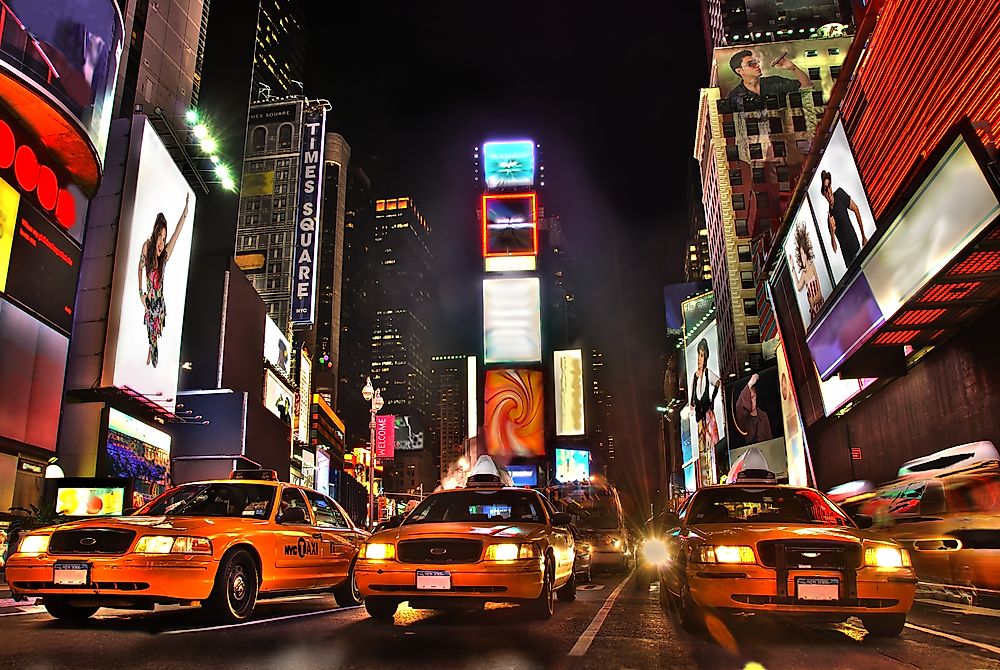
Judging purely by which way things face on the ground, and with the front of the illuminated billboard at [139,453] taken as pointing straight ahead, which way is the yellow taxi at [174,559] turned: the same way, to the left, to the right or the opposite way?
to the right

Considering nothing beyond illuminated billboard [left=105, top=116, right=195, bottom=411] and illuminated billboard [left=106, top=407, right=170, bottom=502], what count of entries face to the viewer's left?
0

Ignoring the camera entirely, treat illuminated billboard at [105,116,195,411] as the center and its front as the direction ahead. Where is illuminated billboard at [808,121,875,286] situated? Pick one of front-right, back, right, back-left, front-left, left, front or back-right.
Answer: front

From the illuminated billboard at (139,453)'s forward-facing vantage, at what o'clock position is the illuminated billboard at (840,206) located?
the illuminated billboard at (840,206) is roughly at 12 o'clock from the illuminated billboard at (139,453).

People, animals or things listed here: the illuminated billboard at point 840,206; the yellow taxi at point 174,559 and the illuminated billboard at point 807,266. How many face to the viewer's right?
0

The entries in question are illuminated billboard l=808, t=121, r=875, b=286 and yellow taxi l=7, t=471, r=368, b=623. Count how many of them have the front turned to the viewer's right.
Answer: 0

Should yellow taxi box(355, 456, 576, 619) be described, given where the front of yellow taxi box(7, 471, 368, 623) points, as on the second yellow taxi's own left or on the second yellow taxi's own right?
on the second yellow taxi's own left

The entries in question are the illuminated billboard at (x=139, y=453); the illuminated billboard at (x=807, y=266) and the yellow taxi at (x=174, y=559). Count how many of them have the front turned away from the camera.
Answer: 0

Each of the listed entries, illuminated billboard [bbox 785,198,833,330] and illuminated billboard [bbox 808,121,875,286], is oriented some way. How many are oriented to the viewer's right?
0

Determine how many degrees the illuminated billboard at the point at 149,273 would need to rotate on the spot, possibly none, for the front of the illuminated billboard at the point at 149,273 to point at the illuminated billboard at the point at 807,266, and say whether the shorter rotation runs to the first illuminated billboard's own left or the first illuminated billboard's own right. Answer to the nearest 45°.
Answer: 0° — it already faces it

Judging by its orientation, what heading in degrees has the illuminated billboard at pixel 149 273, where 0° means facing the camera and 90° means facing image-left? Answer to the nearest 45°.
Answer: approximately 315°

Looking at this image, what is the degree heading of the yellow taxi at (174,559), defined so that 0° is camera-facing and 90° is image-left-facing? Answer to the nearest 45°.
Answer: approximately 45°

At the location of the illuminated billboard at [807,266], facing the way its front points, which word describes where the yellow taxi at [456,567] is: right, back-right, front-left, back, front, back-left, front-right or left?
front-left

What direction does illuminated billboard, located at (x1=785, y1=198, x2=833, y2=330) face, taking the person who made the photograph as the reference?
facing the viewer and to the left of the viewer

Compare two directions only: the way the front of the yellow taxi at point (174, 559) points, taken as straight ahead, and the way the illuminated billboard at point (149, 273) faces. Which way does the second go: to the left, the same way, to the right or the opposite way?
to the left

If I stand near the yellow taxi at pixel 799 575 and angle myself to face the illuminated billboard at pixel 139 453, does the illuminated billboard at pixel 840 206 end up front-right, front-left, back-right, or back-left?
front-right

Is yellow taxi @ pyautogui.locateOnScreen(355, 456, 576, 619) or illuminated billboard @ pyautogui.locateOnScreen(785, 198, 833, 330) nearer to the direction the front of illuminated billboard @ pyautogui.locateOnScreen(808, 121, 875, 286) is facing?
the yellow taxi
